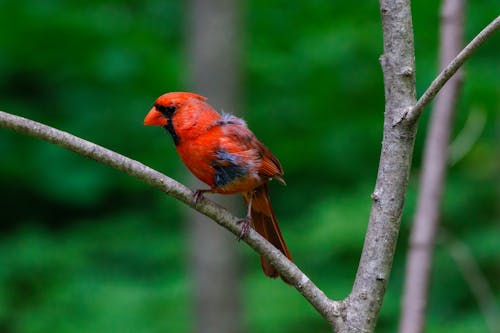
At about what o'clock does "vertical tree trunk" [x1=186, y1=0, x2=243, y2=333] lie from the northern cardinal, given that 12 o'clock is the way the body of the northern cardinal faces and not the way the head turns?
The vertical tree trunk is roughly at 3 o'clock from the northern cardinal.

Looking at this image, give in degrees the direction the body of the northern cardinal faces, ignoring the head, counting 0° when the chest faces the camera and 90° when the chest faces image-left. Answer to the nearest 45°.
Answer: approximately 90°

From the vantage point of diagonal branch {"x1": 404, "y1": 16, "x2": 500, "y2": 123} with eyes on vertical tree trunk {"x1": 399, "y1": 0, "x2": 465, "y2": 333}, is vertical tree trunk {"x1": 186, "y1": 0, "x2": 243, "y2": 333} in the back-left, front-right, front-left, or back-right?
front-left
